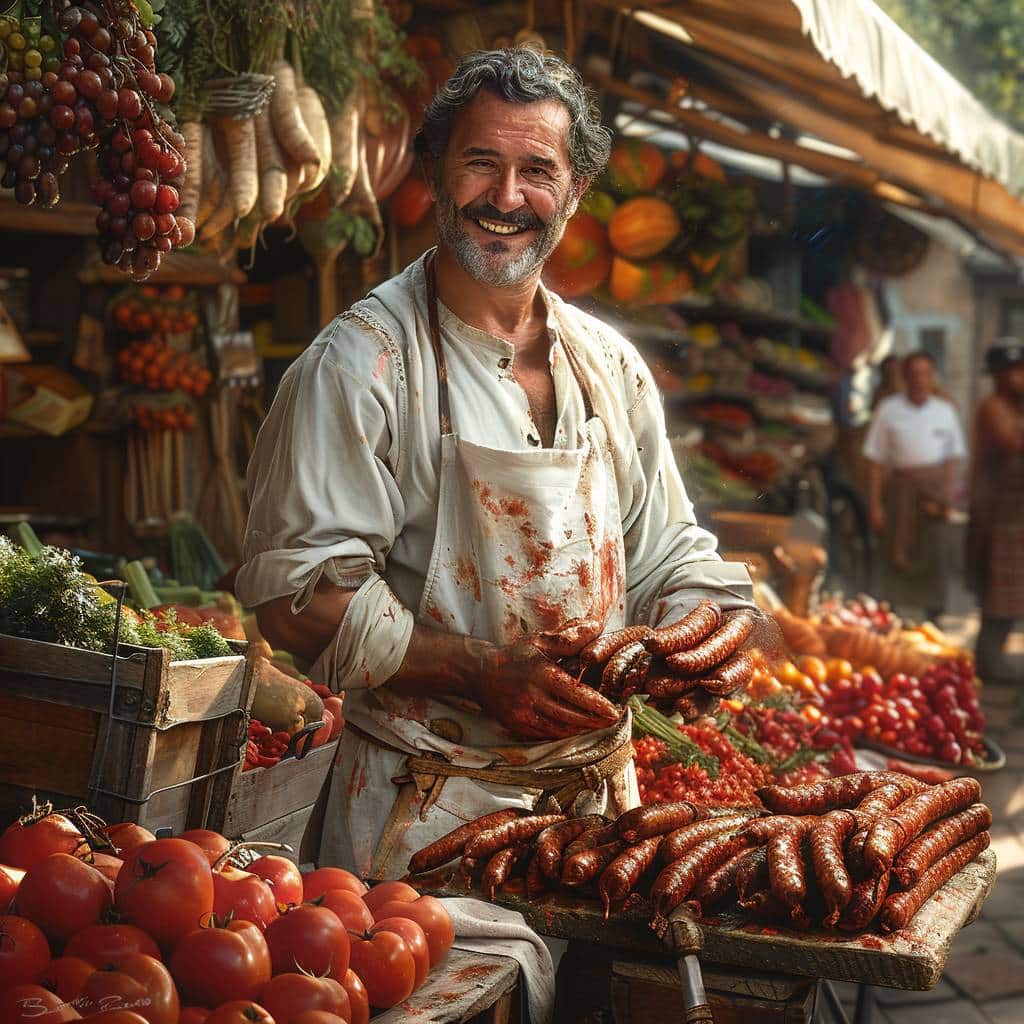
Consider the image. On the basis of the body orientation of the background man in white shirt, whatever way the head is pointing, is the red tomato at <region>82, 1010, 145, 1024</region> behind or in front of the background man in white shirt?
in front

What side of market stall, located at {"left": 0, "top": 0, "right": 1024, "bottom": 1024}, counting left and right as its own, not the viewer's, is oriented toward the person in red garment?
left

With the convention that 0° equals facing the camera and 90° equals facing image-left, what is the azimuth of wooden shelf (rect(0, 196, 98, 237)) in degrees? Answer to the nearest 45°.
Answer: approximately 0°

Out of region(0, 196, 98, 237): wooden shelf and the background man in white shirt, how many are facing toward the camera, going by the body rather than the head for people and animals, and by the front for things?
2

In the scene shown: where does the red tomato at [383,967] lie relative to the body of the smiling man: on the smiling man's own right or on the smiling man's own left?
on the smiling man's own right

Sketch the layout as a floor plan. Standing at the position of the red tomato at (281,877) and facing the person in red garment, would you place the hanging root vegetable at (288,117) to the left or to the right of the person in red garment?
left

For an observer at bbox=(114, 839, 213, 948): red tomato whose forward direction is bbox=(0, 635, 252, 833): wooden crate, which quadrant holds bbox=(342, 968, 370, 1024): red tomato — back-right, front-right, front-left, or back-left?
back-right
